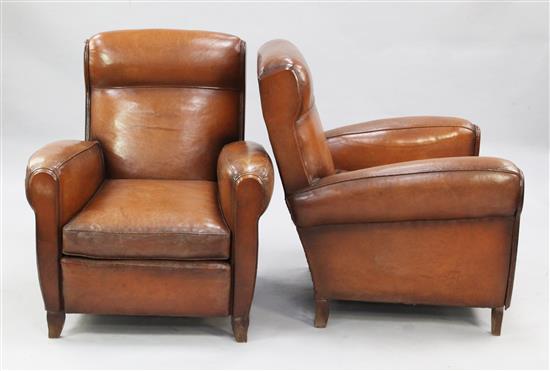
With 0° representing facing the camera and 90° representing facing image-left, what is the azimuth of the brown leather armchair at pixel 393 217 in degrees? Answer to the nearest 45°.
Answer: approximately 270°

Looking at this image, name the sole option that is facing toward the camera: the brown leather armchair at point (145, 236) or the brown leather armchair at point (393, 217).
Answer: the brown leather armchair at point (145, 236)

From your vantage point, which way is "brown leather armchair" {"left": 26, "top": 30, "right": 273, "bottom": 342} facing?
toward the camera

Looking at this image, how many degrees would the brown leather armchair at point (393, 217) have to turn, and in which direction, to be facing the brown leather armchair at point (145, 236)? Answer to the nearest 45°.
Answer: approximately 180°

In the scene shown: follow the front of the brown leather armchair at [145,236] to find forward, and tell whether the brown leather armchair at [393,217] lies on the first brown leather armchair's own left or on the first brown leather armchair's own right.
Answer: on the first brown leather armchair's own left

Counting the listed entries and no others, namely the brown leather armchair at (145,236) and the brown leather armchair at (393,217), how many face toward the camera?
1

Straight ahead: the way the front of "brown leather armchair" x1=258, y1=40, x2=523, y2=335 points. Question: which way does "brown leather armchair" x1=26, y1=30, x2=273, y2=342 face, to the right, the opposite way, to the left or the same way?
to the right
